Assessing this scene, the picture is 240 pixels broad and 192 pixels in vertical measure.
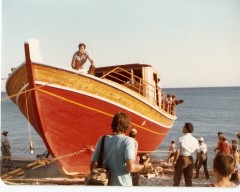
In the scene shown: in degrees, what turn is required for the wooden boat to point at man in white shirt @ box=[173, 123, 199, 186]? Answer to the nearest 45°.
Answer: approximately 90° to its left

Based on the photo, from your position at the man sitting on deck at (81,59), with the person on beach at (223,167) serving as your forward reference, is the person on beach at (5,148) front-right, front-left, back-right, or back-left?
back-right

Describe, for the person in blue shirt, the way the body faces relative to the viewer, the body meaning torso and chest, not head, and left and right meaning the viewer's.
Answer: facing away from the viewer and to the right of the viewer

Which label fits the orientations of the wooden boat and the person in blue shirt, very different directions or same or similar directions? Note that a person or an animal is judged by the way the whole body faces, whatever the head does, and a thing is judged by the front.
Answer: very different directions

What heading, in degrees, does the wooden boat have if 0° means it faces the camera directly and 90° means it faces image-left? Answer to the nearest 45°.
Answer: approximately 45°

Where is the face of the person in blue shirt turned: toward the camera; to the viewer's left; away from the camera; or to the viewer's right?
away from the camera
